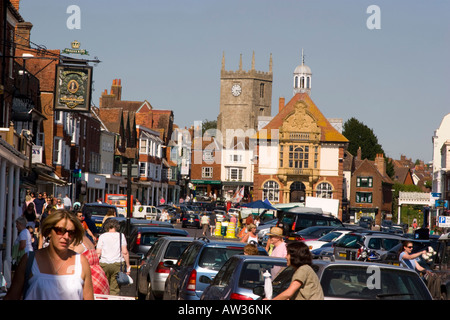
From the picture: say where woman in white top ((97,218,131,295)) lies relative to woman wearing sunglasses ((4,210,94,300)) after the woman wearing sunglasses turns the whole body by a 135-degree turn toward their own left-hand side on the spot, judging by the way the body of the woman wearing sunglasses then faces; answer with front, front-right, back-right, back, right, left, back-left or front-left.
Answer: front-left

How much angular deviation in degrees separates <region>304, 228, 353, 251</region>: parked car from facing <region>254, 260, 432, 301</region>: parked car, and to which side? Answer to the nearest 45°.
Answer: approximately 45° to its left

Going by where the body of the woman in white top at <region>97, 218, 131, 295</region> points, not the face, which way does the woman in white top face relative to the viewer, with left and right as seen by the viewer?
facing away from the viewer

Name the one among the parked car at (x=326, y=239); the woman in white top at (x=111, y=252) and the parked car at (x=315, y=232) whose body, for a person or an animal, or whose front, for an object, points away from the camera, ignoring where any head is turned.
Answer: the woman in white top

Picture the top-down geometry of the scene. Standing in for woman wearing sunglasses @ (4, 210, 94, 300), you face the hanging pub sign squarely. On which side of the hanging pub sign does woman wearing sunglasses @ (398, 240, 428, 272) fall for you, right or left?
right

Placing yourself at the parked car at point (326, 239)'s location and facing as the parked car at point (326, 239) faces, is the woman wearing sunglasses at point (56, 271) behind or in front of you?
in front

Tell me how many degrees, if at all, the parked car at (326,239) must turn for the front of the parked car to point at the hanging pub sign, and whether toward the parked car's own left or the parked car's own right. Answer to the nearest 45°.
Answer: approximately 45° to the parked car's own right
